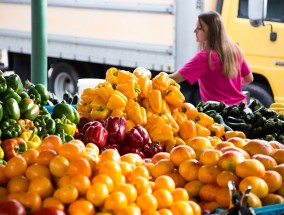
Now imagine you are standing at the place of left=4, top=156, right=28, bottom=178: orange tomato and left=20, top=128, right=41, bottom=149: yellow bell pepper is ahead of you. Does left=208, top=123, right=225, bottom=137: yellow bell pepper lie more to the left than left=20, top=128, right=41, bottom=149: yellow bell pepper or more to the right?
right

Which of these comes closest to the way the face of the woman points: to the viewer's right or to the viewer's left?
to the viewer's left

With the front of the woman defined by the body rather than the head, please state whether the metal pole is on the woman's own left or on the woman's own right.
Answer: on the woman's own left
